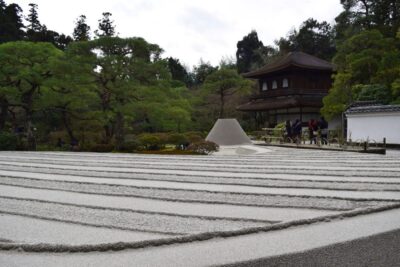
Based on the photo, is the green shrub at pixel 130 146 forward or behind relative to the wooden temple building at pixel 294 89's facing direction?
forward

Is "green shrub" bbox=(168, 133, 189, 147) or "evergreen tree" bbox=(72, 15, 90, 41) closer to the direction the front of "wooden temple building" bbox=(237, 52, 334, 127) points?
the green shrub

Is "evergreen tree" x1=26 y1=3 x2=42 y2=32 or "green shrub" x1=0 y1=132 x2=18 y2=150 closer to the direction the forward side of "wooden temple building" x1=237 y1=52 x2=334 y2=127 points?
the green shrub

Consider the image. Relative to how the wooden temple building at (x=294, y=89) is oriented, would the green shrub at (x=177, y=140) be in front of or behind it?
in front

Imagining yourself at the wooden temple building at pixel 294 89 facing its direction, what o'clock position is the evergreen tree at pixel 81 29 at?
The evergreen tree is roughly at 2 o'clock from the wooden temple building.

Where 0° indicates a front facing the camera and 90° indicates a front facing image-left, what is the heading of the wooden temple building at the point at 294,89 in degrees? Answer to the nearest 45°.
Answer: approximately 45°

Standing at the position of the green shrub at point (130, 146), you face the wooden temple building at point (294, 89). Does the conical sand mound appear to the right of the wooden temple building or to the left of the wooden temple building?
right

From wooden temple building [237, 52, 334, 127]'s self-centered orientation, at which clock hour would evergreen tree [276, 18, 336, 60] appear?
The evergreen tree is roughly at 5 o'clock from the wooden temple building.

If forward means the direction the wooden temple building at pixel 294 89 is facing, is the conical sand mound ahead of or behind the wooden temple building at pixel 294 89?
ahead

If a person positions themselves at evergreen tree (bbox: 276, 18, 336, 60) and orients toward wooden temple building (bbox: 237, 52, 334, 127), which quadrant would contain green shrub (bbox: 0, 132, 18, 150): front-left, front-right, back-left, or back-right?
front-right

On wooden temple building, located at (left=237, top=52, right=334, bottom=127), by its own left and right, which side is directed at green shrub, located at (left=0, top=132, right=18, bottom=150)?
front
